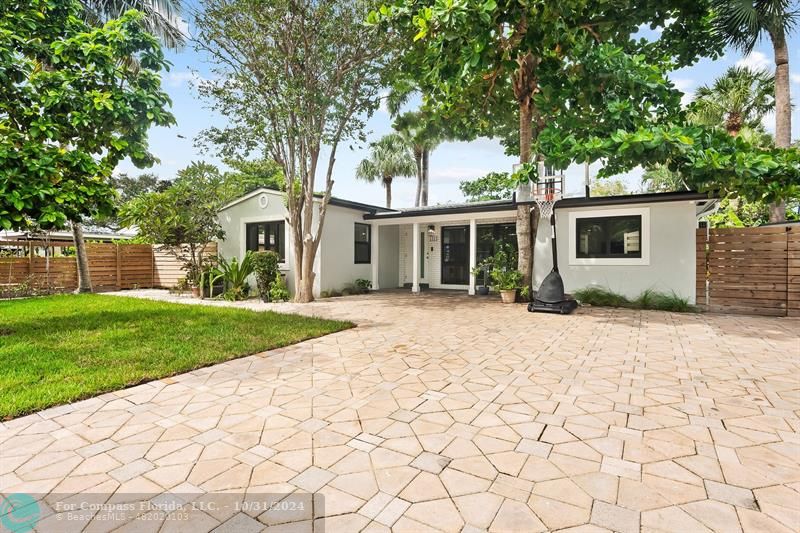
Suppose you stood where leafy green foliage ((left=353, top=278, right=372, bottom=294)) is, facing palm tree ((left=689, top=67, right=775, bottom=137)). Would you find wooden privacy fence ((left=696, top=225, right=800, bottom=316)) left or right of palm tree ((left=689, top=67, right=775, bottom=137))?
right

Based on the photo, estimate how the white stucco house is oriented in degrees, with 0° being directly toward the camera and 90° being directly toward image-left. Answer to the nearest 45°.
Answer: approximately 0°

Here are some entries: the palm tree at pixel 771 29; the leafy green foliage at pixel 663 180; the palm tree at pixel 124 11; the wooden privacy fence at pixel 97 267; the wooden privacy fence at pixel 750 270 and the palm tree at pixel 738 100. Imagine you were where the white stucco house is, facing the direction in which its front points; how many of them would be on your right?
2

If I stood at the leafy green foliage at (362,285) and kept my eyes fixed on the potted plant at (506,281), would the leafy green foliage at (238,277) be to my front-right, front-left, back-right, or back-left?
back-right

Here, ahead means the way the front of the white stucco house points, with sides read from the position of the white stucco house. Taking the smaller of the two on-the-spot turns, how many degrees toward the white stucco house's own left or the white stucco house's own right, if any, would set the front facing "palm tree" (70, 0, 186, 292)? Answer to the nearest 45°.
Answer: approximately 90° to the white stucco house's own right

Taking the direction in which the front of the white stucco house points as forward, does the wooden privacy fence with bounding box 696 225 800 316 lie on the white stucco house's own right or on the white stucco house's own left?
on the white stucco house's own left

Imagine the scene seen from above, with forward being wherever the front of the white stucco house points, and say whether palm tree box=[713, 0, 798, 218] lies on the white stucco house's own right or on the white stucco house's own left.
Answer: on the white stucco house's own left

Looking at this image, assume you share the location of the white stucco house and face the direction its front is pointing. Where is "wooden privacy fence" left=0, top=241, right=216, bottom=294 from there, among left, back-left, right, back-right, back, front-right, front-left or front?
right
